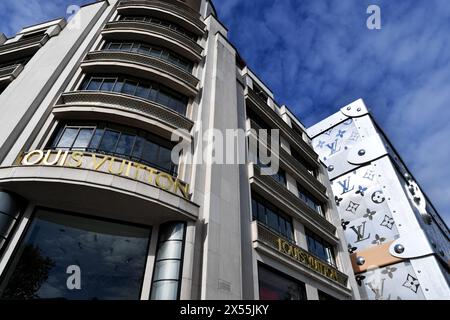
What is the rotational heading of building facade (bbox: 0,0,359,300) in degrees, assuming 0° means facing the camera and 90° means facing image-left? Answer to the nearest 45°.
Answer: approximately 0°

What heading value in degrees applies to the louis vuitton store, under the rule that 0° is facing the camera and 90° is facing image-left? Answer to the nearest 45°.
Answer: approximately 0°
